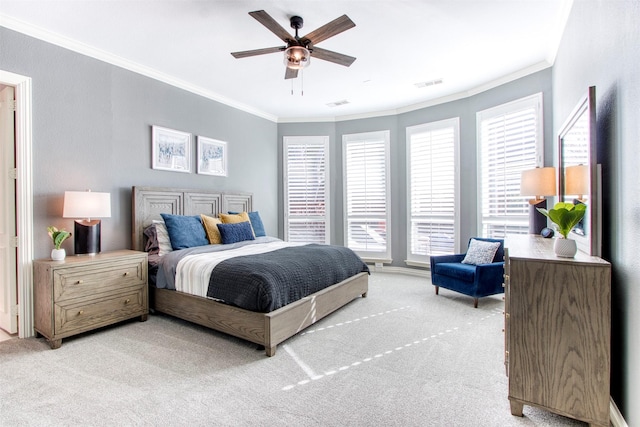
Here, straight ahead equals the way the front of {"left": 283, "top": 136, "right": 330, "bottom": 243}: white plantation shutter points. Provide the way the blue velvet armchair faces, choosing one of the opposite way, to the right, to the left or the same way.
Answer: to the right

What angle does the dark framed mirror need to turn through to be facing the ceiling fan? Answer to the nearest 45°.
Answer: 0° — it already faces it

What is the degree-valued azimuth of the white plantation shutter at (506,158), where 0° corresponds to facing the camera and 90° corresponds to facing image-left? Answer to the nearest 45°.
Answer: approximately 45°

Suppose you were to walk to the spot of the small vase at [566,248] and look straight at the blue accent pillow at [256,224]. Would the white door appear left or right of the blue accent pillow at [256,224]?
left

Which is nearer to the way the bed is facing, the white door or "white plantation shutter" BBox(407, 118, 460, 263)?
the white plantation shutter

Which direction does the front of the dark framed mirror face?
to the viewer's left

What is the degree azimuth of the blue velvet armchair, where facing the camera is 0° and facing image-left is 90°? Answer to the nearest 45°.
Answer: approximately 45°

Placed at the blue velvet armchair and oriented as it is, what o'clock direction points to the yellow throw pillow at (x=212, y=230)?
The yellow throw pillow is roughly at 1 o'clock from the blue velvet armchair.

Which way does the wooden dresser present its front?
to the viewer's left
